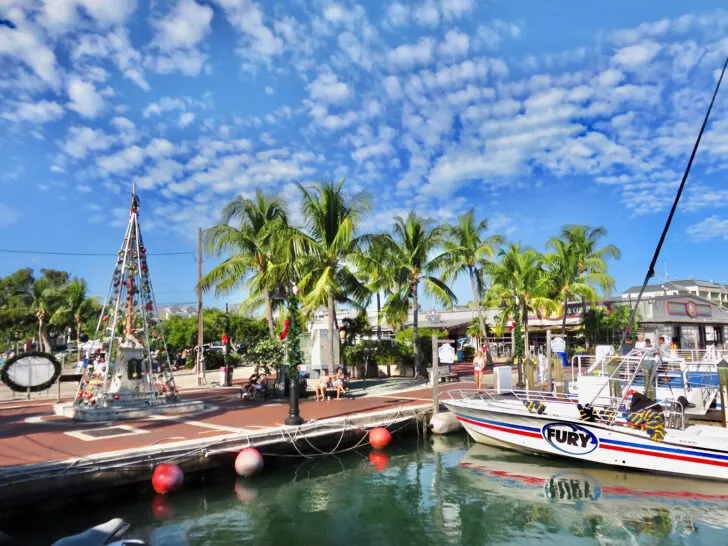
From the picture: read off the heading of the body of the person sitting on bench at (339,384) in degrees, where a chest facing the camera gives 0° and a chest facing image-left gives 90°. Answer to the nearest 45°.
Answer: approximately 0°

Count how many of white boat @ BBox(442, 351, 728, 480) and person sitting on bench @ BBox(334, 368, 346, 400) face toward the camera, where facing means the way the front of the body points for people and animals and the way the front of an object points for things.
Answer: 1

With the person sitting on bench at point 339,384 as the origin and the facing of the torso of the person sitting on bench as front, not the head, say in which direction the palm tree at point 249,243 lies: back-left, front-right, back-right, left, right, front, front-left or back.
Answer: back-right

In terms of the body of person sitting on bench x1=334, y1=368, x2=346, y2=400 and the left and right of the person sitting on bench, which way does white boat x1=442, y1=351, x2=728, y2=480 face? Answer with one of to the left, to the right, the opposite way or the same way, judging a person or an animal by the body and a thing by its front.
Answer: to the right

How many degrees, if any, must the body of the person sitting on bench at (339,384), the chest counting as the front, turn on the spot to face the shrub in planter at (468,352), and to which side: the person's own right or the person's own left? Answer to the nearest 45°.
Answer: approximately 135° to the person's own left

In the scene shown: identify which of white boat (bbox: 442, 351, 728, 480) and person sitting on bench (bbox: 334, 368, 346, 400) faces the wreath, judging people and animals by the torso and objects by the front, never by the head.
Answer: the white boat

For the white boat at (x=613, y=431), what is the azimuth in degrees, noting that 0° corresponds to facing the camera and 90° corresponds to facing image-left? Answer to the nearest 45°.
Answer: approximately 90°

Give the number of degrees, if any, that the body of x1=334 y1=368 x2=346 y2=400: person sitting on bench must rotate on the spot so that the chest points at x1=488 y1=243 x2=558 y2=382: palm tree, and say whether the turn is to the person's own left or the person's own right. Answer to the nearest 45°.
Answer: approximately 135° to the person's own left

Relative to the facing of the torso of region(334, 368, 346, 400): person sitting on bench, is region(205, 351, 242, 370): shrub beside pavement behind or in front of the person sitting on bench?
behind

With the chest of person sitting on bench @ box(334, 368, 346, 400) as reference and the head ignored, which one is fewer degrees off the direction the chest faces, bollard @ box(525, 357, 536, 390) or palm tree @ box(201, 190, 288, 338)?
the bollard
